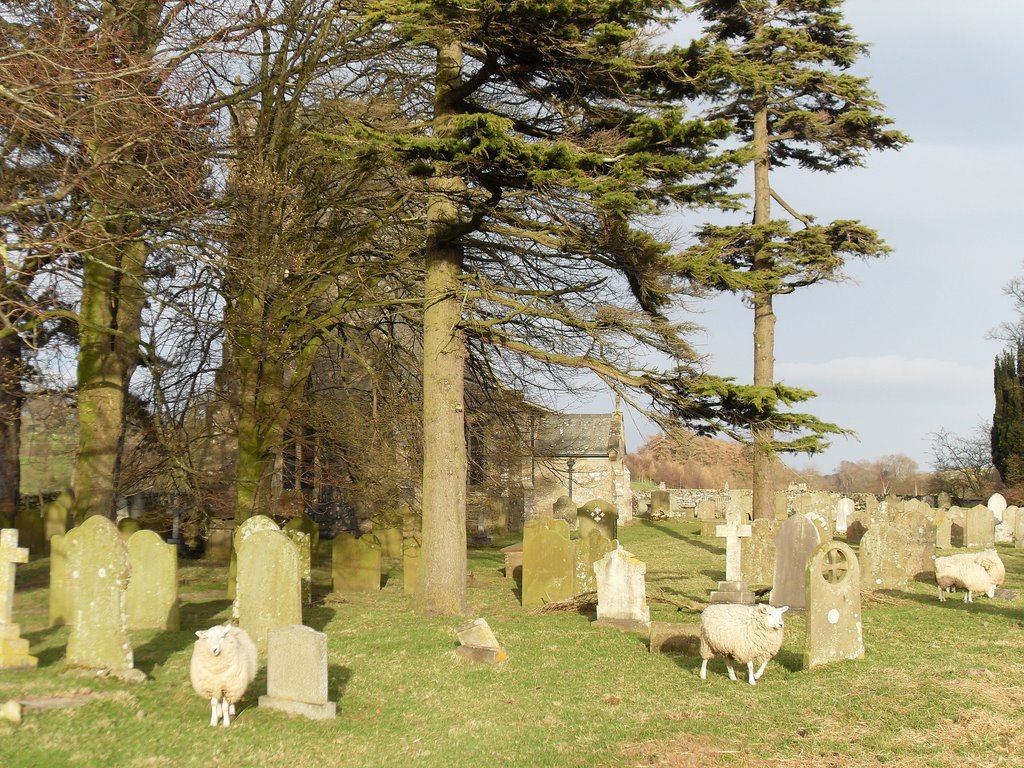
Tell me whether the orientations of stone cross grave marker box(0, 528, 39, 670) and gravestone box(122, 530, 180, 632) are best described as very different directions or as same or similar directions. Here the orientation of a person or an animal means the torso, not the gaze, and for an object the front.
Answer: same or similar directions

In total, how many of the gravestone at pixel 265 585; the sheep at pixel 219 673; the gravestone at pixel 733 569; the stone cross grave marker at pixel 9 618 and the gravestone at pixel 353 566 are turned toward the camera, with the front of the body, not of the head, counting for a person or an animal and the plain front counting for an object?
5

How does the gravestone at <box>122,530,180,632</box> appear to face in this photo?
toward the camera

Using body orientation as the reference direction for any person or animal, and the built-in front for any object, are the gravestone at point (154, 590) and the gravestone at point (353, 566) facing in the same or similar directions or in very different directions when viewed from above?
same or similar directions

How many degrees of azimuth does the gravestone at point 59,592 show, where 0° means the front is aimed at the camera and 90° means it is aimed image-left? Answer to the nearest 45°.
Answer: approximately 0°

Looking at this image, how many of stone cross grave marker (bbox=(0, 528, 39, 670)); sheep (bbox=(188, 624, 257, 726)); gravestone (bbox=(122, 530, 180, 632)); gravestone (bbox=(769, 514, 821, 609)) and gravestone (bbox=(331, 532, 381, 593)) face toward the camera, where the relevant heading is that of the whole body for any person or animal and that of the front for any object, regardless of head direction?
5

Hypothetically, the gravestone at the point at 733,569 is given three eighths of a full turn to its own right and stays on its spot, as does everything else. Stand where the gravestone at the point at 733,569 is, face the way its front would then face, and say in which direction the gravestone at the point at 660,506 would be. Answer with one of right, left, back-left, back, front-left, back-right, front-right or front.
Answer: front-right

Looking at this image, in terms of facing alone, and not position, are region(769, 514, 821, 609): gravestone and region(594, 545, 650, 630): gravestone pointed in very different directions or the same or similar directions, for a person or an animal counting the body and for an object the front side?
same or similar directions

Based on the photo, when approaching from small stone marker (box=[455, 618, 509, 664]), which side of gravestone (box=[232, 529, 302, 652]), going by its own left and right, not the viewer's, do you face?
left

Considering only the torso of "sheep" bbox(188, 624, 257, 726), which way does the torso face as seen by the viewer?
toward the camera

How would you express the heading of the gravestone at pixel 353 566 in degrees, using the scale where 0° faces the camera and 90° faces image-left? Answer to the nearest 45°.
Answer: approximately 0°

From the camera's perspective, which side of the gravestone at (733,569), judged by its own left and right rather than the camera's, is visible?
front
